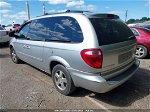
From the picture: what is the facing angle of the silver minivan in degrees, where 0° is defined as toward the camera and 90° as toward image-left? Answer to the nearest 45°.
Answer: approximately 135°

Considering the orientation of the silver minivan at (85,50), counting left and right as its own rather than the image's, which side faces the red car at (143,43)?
right
